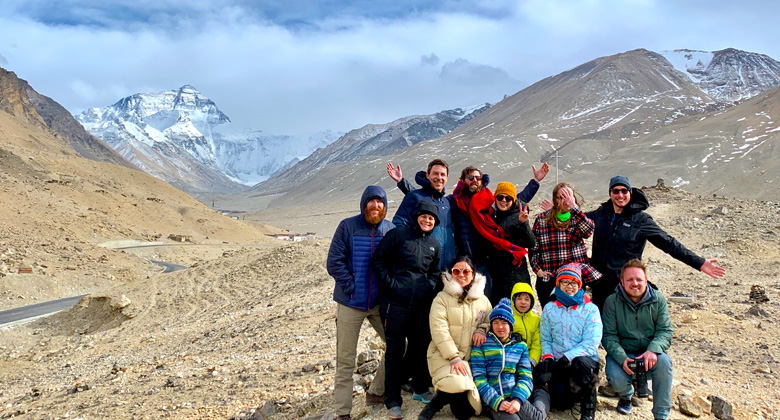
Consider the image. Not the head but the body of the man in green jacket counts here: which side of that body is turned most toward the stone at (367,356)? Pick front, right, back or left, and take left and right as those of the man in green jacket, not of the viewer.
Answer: right

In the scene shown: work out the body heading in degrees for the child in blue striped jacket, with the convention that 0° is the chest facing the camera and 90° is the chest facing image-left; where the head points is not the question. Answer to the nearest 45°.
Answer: approximately 0°

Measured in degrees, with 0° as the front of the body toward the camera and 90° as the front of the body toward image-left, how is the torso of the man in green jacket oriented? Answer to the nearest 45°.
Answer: approximately 0°

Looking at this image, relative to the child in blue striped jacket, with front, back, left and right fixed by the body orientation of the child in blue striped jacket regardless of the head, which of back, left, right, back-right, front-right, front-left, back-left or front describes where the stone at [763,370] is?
back-left

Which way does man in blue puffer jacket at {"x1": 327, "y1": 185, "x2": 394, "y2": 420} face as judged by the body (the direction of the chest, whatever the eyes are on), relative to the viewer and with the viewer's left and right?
facing the viewer and to the right of the viewer

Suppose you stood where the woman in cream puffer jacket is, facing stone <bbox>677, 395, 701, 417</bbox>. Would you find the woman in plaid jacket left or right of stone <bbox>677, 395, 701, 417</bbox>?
left

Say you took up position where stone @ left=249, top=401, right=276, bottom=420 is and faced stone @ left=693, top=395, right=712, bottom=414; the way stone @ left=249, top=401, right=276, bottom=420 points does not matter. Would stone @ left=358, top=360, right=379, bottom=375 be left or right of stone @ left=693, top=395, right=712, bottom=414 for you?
left

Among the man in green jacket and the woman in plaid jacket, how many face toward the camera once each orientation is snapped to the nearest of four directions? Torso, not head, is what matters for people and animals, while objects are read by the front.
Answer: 2

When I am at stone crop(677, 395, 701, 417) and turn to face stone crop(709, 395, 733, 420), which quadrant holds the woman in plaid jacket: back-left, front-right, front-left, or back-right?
back-left

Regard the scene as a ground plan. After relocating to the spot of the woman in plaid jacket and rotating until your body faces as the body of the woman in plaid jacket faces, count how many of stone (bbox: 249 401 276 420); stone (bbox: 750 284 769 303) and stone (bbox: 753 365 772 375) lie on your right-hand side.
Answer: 1

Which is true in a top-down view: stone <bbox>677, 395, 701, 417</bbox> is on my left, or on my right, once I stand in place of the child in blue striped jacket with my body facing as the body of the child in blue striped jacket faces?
on my left
